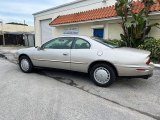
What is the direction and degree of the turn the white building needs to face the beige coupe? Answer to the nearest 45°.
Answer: approximately 45° to its left

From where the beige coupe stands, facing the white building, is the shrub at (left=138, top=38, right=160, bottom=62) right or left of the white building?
right

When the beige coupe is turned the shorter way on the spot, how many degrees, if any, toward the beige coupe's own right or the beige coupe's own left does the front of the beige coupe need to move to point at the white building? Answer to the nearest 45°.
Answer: approximately 45° to the beige coupe's own right

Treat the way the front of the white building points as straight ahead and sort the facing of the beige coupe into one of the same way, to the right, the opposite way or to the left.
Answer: to the right

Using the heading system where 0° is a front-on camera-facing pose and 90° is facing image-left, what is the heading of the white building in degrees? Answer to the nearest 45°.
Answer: approximately 45°

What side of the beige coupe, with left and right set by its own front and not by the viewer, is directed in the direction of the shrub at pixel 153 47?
right

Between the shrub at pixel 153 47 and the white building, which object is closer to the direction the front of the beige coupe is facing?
the white building

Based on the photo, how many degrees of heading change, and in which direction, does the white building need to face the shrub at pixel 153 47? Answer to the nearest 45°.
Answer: approximately 90° to its left

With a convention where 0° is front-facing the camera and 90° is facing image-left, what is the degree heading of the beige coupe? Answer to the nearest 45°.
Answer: approximately 135°
